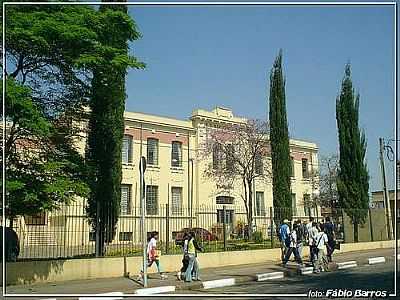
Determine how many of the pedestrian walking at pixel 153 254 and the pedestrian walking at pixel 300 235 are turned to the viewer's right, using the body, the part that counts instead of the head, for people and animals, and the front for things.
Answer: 1

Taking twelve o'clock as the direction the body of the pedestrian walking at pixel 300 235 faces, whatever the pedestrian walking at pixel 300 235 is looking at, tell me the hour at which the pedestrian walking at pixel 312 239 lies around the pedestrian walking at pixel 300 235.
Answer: the pedestrian walking at pixel 312 239 is roughly at 3 o'clock from the pedestrian walking at pixel 300 235.

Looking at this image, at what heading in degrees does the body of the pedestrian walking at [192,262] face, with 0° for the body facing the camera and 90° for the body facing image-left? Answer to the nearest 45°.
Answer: approximately 225°

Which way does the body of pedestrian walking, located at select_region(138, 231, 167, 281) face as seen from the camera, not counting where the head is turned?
to the viewer's right

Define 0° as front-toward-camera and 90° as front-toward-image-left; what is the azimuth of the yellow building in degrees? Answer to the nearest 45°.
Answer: approximately 315°
